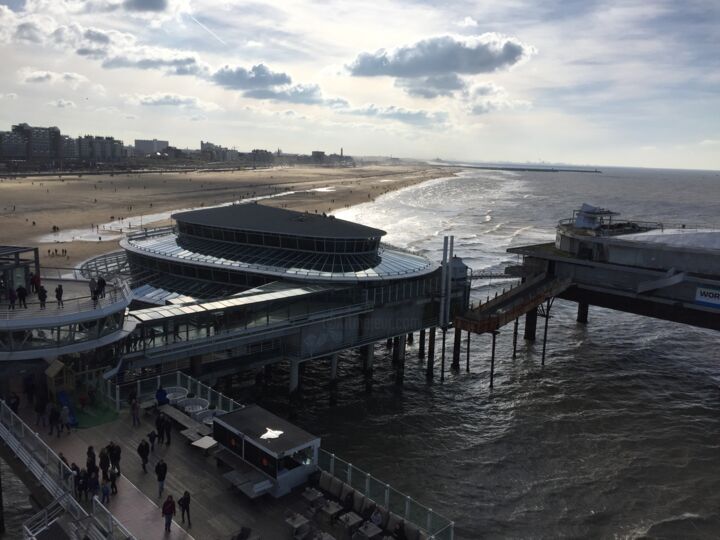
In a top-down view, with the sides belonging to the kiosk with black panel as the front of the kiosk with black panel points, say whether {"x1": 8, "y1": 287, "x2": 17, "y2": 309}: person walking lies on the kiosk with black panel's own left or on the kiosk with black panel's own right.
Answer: on the kiosk with black panel's own right

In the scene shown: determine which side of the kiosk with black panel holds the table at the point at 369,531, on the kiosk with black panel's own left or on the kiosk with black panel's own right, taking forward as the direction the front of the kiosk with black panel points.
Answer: on the kiosk with black panel's own left

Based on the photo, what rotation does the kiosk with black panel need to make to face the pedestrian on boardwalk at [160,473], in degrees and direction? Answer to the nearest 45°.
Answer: approximately 45° to its right

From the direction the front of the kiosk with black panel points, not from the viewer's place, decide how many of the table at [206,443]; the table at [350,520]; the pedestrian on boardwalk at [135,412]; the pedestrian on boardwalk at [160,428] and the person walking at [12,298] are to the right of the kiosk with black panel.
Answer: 4

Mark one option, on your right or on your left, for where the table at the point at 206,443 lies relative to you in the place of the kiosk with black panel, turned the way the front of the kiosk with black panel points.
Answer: on your right

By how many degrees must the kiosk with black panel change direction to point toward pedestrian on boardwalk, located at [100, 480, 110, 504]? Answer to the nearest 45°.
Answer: approximately 45° to its right

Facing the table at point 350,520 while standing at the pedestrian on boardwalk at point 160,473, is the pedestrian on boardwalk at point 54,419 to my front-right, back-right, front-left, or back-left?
back-left

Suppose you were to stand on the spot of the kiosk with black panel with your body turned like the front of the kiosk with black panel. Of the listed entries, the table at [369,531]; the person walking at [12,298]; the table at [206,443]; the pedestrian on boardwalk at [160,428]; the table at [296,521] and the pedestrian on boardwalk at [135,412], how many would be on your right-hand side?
4

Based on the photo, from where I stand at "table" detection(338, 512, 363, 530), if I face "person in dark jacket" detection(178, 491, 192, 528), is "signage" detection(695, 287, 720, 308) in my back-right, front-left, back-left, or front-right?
back-right

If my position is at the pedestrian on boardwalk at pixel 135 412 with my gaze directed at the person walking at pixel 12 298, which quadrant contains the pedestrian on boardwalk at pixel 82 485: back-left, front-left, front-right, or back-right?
back-left

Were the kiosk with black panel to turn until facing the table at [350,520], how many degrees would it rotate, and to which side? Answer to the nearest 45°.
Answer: approximately 90° to its left

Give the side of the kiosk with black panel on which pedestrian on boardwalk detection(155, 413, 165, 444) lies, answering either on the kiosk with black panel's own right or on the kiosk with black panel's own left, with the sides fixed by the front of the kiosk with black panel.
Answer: on the kiosk with black panel's own right

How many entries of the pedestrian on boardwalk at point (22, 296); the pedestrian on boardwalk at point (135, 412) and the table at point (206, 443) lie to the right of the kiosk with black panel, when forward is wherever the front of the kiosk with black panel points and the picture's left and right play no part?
3

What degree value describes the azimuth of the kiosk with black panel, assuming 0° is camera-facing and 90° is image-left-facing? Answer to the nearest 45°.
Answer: approximately 45°

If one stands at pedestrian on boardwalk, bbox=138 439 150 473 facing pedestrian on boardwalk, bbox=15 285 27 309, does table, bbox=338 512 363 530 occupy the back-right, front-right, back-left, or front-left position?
back-right
